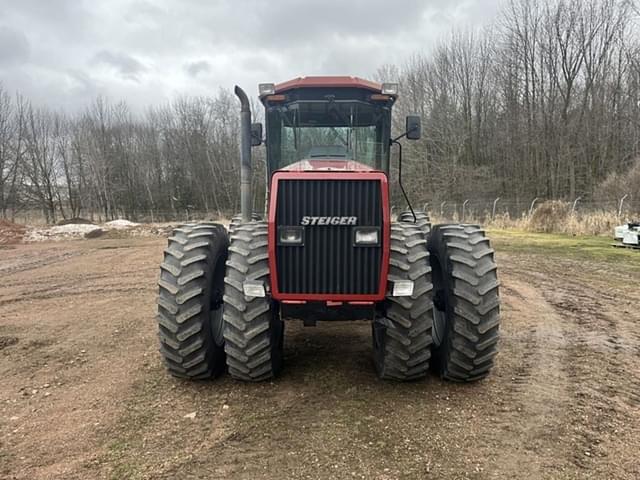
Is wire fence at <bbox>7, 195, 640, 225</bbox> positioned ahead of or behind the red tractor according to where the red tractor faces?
behind

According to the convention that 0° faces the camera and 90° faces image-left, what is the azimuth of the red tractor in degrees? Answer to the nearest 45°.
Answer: approximately 0°

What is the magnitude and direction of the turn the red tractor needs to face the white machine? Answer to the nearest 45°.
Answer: approximately 135° to its left

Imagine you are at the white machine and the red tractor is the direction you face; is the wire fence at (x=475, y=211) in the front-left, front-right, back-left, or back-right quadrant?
back-right
